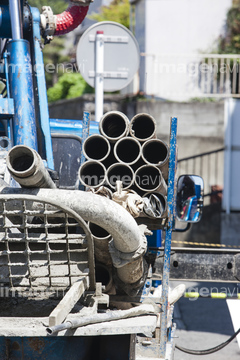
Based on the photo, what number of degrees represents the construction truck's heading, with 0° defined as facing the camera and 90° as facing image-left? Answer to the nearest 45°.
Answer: approximately 180°
